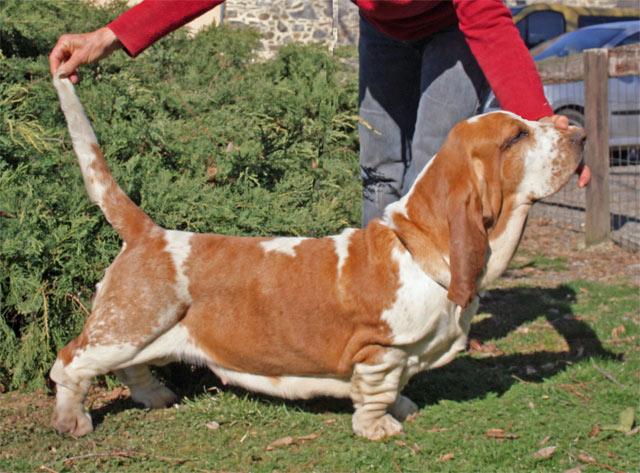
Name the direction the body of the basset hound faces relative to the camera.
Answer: to the viewer's right

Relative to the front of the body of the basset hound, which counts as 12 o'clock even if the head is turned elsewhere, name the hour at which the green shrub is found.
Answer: The green shrub is roughly at 8 o'clock from the basset hound.

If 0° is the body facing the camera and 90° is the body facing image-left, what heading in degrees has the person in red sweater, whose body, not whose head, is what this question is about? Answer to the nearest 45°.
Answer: approximately 0°

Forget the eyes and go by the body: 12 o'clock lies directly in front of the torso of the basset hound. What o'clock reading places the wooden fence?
The wooden fence is roughly at 10 o'clock from the basset hound.

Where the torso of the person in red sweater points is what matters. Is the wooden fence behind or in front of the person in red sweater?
behind
